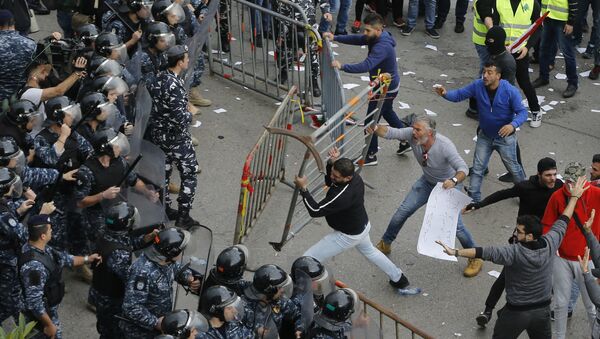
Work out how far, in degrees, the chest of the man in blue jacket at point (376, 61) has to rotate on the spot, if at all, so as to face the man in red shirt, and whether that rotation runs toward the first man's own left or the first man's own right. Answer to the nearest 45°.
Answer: approximately 135° to the first man's own left

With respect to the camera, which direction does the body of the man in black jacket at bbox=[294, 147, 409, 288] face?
to the viewer's left

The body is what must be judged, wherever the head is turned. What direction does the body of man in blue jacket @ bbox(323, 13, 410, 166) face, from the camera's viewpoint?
to the viewer's left

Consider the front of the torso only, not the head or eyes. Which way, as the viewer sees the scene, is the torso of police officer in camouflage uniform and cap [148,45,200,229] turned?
to the viewer's right

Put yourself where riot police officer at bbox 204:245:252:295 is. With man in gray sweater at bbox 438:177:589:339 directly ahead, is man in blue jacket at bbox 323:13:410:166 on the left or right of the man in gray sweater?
left

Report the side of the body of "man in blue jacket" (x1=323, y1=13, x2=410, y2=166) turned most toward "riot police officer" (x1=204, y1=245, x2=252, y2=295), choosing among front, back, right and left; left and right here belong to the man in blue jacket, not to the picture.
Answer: left

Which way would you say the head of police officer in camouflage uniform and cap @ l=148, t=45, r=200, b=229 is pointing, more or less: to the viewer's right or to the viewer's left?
to the viewer's right

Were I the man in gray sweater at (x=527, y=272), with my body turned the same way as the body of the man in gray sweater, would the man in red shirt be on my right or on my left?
on my right
